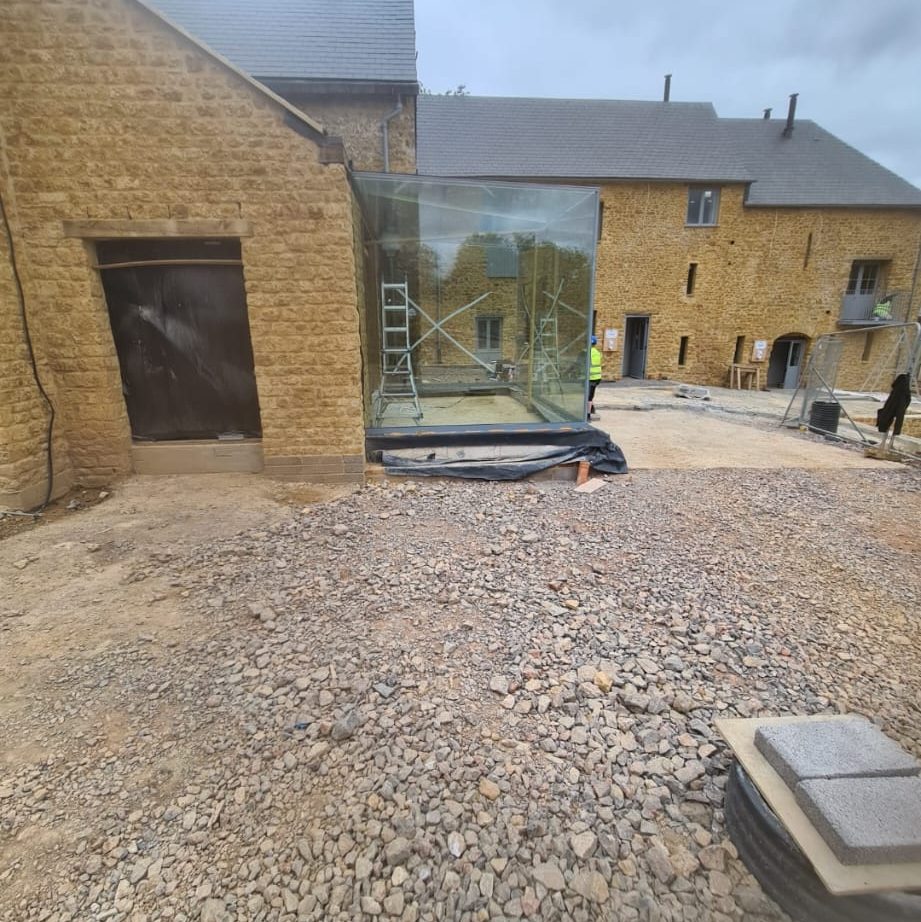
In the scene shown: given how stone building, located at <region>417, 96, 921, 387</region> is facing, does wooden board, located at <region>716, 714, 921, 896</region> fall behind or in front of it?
in front

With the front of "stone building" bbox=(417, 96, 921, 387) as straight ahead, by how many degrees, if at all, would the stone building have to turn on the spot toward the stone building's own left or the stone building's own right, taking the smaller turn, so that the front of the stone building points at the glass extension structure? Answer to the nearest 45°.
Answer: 0° — it already faces it

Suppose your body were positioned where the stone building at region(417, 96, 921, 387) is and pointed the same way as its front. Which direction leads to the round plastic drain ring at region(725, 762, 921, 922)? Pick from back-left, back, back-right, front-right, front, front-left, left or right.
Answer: front

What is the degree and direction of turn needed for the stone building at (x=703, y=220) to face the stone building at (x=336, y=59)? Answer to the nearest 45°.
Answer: approximately 45° to its right

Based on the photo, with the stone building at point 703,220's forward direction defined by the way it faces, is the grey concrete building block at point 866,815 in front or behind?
in front

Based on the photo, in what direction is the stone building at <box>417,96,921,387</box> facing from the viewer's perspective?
toward the camera

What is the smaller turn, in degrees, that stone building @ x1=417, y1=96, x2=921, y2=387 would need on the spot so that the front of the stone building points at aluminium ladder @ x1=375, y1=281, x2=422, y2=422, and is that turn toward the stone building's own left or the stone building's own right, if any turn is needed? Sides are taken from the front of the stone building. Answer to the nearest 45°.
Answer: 0° — it already faces it

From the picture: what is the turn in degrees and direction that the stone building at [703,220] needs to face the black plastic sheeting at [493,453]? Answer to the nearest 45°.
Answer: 0° — it already faces it

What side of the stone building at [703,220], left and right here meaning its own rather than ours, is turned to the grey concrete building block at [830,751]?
front

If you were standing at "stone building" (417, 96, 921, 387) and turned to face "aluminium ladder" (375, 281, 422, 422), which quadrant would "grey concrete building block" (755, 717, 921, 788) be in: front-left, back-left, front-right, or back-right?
front-left
